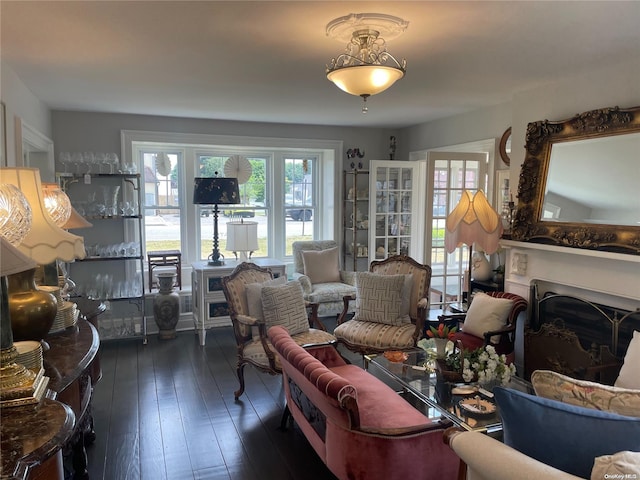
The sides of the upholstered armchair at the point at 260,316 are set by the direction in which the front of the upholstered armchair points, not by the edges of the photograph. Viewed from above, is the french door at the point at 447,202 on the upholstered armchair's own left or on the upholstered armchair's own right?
on the upholstered armchair's own left

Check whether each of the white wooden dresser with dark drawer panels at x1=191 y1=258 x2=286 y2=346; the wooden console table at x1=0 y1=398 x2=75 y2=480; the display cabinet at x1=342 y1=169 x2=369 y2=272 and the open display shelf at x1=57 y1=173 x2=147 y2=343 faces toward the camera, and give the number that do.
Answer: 3

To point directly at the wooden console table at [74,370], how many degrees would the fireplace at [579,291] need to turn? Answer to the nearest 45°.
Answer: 0° — it already faces it

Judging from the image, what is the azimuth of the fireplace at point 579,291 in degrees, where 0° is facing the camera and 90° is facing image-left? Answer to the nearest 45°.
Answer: approximately 45°

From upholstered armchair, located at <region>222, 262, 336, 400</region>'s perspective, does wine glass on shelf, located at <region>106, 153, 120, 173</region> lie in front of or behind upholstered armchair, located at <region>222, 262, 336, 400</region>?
behind

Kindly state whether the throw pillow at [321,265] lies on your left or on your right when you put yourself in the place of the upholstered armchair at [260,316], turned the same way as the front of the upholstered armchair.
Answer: on your left

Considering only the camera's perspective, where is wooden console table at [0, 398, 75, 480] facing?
facing to the right of the viewer

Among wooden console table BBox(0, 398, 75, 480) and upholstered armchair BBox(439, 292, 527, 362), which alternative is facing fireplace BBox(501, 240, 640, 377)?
the wooden console table

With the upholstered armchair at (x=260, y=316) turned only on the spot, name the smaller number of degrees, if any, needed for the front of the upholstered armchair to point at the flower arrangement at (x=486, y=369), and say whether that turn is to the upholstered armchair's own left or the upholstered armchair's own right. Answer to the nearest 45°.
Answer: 0° — it already faces it

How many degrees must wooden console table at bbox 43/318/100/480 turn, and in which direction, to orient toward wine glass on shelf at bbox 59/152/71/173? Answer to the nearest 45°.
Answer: approximately 135° to its left

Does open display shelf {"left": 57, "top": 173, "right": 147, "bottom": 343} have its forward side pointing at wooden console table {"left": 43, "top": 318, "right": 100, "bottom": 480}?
yes

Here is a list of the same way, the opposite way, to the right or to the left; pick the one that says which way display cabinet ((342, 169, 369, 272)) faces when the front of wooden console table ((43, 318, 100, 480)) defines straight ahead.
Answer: to the right

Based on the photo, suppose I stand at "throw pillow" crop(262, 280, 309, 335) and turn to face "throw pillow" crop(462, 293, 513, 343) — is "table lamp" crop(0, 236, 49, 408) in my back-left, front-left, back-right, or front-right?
back-right

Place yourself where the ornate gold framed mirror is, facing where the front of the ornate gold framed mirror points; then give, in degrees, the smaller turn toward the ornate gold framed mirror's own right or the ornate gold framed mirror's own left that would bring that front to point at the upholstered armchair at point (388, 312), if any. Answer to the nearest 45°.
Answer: approximately 45° to the ornate gold framed mirror's own right

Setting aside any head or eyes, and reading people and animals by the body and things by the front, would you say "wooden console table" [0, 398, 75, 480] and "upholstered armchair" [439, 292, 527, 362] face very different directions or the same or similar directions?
very different directions
